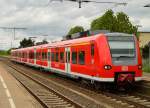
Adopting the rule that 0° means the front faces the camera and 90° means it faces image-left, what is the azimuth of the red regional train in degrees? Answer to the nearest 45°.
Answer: approximately 315°
